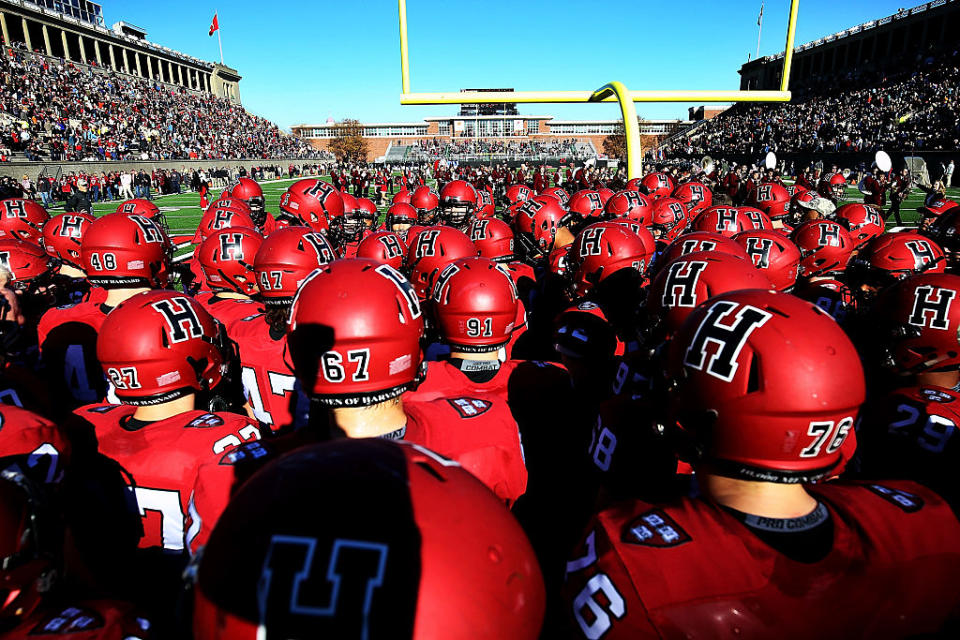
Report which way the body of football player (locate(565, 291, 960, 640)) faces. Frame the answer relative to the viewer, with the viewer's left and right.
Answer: facing away from the viewer and to the left of the viewer

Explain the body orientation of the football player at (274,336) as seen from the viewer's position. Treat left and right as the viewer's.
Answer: facing away from the viewer and to the right of the viewer

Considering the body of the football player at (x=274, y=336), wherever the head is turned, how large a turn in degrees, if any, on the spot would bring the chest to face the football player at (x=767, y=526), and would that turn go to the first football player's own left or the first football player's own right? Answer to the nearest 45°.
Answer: approximately 90° to the first football player's own right

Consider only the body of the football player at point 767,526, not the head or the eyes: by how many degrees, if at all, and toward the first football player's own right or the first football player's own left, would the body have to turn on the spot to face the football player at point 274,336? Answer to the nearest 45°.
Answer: approximately 45° to the first football player's own left

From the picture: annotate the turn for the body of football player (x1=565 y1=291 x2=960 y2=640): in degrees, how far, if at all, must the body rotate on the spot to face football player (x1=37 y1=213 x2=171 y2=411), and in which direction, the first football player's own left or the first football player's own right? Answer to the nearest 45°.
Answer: approximately 45° to the first football player's own left

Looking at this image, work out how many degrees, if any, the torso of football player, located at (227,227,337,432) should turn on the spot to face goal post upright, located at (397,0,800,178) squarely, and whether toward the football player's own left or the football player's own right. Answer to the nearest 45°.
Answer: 0° — they already face it

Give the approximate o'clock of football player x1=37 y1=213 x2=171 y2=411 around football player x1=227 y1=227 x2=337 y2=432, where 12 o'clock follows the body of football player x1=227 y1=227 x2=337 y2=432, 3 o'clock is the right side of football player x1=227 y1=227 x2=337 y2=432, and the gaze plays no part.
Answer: football player x1=37 y1=213 x2=171 y2=411 is roughly at 9 o'clock from football player x1=227 y1=227 x2=337 y2=432.
